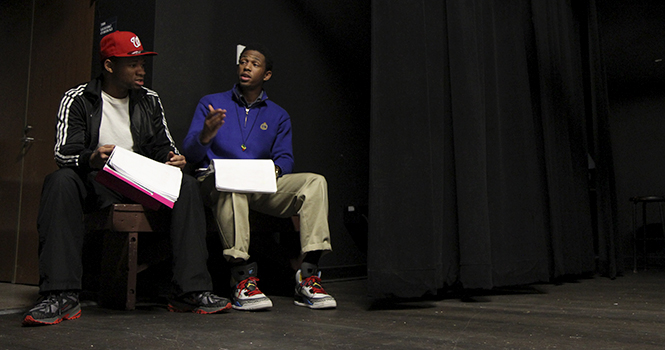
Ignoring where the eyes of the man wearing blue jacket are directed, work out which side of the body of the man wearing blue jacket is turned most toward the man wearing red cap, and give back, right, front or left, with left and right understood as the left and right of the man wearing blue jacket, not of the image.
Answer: right

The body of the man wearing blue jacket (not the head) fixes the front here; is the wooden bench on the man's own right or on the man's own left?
on the man's own right

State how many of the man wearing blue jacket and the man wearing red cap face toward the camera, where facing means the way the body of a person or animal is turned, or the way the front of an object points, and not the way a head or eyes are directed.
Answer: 2

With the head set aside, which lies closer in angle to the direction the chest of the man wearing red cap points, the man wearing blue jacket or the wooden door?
the man wearing blue jacket

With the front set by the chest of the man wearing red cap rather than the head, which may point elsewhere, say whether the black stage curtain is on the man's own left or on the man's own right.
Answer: on the man's own left

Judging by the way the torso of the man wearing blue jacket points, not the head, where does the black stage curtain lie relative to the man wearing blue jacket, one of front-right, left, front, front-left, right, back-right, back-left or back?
left

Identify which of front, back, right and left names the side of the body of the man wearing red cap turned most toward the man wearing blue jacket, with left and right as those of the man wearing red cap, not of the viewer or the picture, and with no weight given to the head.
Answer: left
